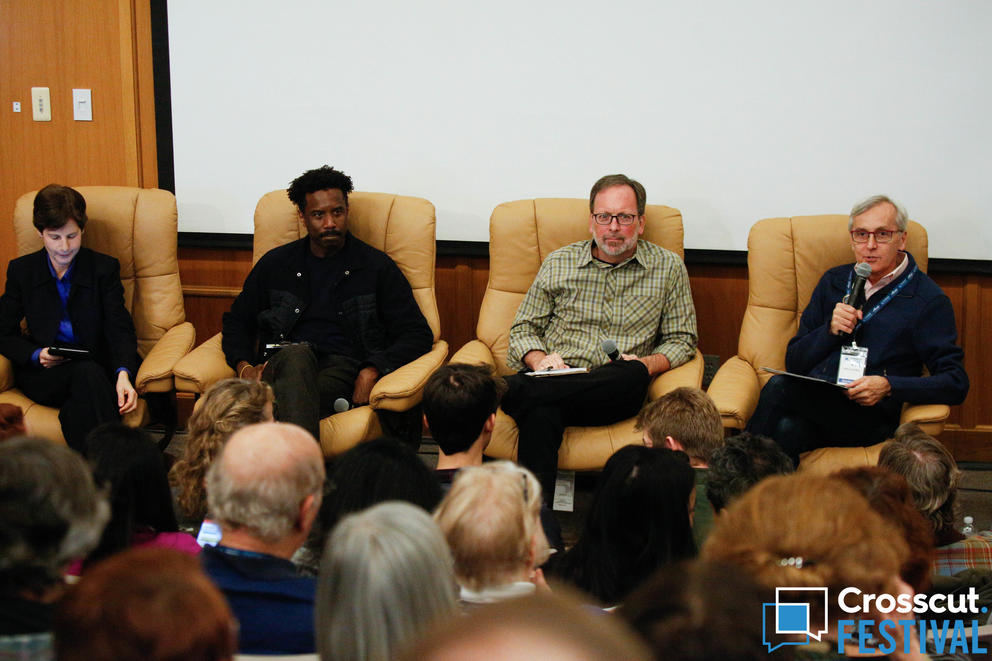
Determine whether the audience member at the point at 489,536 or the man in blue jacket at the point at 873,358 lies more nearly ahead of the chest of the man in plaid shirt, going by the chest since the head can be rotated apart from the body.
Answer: the audience member

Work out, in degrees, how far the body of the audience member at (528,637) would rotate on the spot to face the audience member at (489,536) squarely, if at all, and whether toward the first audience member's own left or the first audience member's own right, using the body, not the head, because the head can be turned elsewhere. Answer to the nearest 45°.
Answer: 0° — they already face them

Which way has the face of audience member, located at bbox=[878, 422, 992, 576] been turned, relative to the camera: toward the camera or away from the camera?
away from the camera

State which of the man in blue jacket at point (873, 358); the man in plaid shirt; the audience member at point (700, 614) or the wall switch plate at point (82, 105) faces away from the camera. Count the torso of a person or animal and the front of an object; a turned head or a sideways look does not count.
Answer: the audience member

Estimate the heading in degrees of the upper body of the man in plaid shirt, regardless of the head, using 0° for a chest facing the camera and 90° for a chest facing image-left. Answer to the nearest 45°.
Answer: approximately 0°

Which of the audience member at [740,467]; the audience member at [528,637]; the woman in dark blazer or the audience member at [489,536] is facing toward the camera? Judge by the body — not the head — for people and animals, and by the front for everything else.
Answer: the woman in dark blazer

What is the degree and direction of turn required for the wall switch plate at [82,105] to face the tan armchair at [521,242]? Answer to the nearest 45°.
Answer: approximately 45° to its left

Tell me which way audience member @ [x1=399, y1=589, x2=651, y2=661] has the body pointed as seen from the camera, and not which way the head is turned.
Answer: away from the camera

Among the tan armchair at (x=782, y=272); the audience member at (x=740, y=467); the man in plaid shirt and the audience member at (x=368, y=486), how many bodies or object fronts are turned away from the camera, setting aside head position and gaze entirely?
2

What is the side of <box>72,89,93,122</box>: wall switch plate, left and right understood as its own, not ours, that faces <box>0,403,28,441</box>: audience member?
front

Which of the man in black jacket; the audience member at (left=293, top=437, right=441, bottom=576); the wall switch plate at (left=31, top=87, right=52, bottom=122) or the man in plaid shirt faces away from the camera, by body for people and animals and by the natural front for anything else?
the audience member

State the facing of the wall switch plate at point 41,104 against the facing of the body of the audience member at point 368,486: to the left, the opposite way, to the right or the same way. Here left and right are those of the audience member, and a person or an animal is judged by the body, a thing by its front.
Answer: the opposite way

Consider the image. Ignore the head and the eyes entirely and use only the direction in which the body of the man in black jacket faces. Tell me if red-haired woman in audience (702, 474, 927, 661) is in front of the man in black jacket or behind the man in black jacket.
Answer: in front

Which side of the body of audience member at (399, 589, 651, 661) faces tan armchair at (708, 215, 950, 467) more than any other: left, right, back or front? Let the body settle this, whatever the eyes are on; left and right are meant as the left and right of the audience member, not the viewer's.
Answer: front
